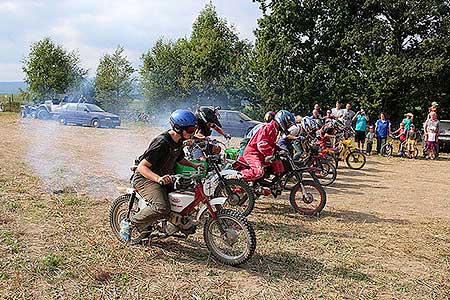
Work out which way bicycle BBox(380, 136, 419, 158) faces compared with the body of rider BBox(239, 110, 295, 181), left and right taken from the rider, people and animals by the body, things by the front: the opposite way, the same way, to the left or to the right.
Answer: the opposite way

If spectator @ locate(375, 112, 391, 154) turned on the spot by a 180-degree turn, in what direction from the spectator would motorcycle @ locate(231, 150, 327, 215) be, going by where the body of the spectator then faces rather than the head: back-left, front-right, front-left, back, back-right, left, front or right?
back

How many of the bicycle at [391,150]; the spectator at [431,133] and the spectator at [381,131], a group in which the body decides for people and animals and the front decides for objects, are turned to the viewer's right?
0

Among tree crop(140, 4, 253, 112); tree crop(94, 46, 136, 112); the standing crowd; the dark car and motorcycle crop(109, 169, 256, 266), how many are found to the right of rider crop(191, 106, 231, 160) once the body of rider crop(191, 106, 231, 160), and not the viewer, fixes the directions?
1

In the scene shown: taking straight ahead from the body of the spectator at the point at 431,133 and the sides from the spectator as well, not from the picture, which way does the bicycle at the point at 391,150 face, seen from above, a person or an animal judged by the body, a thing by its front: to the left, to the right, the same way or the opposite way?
to the right

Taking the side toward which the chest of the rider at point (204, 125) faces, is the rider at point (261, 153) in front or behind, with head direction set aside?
in front

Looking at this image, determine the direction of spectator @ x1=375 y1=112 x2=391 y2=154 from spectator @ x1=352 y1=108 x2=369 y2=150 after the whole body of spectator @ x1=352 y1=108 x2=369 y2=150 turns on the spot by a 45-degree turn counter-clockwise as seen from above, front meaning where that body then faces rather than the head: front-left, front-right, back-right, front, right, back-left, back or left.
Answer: left

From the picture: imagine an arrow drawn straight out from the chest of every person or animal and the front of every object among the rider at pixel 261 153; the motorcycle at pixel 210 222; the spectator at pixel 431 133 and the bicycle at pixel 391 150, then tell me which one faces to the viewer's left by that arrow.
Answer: the bicycle

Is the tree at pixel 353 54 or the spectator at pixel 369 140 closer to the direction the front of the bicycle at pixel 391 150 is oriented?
the spectator

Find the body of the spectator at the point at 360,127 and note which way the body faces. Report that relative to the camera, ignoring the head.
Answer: toward the camera

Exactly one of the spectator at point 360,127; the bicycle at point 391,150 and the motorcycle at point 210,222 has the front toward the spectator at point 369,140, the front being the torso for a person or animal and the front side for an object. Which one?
the bicycle

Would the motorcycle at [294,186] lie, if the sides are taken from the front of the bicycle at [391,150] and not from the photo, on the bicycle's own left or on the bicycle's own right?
on the bicycle's own left
